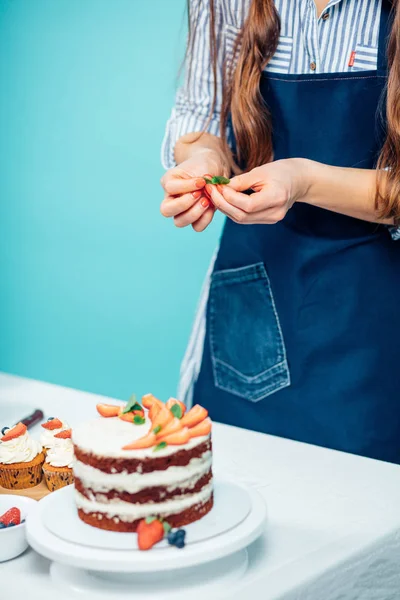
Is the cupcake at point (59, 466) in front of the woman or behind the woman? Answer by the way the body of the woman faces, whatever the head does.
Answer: in front

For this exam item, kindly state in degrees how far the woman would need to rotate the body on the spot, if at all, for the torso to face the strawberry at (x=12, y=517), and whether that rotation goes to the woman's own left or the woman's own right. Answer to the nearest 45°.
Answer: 0° — they already face it

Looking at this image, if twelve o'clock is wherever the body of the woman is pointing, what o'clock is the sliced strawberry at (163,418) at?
The sliced strawberry is roughly at 1 o'clock from the woman.

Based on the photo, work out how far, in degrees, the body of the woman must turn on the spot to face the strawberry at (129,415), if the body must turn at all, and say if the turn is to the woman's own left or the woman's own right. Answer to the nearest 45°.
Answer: approximately 45° to the woman's own right

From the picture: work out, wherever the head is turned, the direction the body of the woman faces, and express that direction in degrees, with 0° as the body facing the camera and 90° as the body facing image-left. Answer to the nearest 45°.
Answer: approximately 45°

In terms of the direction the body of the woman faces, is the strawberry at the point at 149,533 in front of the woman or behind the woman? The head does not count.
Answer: in front

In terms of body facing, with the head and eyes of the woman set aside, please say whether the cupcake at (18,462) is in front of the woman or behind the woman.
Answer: in front
